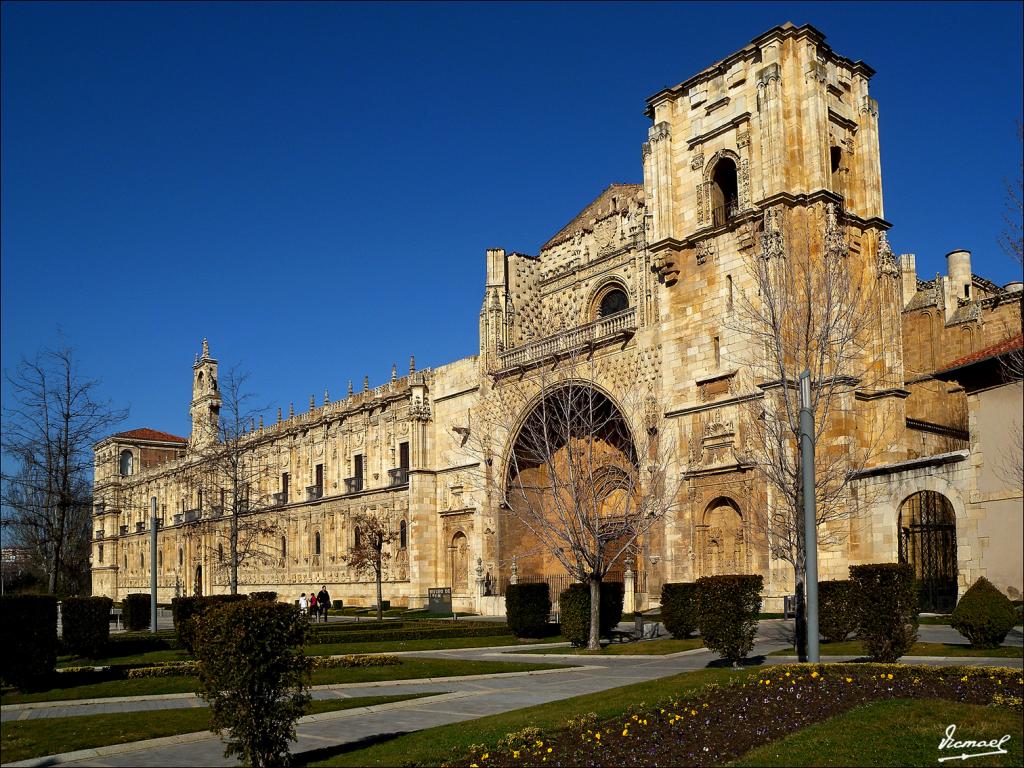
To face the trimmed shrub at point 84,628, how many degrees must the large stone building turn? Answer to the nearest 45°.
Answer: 0° — it already faces it

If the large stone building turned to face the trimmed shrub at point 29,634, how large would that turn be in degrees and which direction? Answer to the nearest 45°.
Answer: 0° — it already faces it

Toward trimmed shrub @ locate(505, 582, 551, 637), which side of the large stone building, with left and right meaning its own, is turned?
front

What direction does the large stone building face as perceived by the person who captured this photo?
facing the viewer and to the left of the viewer

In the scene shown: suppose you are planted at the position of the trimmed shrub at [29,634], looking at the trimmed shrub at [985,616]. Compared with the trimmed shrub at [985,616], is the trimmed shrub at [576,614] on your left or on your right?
left

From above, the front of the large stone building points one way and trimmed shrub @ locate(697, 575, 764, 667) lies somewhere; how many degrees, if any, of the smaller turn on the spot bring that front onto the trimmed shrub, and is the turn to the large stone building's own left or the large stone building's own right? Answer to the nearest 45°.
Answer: approximately 45° to the large stone building's own left

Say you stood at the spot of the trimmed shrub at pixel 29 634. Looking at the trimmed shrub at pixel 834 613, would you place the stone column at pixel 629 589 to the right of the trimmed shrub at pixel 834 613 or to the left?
left

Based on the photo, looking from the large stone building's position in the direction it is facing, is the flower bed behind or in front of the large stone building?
in front

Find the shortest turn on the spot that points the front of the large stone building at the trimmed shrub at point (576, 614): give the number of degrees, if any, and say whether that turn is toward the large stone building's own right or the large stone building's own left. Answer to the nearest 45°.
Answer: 0° — it already faces it

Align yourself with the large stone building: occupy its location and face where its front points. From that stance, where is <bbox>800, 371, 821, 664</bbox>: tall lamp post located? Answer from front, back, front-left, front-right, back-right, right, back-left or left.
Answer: front-left
